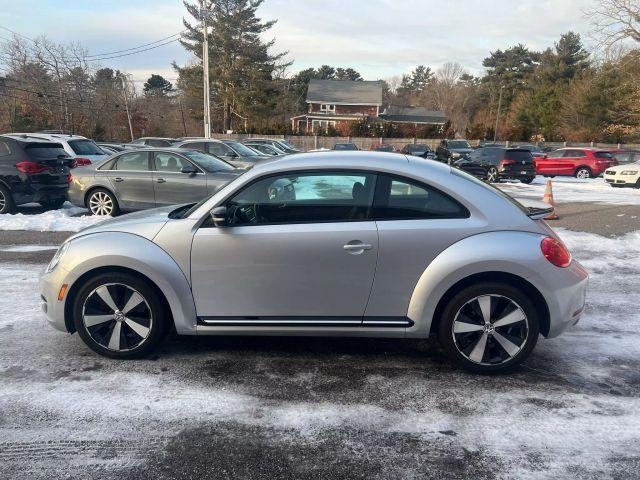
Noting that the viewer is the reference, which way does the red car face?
facing away from the viewer and to the left of the viewer

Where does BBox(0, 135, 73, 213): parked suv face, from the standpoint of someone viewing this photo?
facing away from the viewer and to the left of the viewer

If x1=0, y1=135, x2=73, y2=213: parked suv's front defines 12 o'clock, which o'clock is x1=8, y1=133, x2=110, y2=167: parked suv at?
x1=8, y1=133, x2=110, y2=167: parked suv is roughly at 2 o'clock from x1=0, y1=135, x2=73, y2=213: parked suv.

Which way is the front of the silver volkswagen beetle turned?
to the viewer's left

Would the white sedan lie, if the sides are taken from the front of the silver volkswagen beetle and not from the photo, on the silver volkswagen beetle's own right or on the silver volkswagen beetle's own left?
on the silver volkswagen beetle's own right

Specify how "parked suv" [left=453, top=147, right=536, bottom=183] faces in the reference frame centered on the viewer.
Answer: facing away from the viewer and to the left of the viewer

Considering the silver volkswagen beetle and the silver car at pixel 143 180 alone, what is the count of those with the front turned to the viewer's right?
1

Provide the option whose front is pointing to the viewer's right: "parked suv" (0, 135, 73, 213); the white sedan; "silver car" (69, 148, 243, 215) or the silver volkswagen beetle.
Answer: the silver car

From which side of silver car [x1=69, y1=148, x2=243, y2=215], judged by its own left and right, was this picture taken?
right

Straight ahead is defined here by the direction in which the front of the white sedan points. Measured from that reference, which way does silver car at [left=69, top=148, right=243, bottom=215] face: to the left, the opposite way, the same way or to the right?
the opposite way

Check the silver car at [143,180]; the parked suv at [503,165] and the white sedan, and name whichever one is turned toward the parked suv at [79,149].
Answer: the white sedan

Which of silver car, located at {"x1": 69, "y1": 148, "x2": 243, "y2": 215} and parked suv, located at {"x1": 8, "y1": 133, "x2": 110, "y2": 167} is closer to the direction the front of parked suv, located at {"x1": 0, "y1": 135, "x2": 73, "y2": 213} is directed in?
the parked suv
